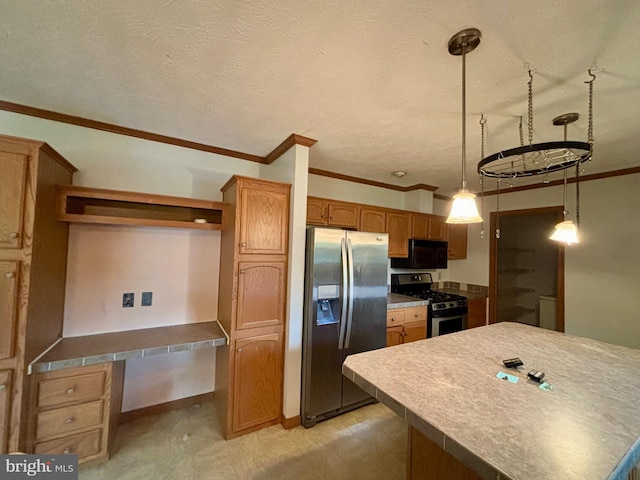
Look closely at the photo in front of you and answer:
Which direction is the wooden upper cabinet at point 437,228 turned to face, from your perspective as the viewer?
facing the viewer and to the right of the viewer

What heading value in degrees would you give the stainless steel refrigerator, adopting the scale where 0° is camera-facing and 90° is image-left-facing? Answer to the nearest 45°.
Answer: approximately 315°

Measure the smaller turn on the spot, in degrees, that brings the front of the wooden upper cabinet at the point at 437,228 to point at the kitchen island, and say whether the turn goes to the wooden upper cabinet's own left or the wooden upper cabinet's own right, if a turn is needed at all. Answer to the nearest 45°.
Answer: approximately 45° to the wooden upper cabinet's own right

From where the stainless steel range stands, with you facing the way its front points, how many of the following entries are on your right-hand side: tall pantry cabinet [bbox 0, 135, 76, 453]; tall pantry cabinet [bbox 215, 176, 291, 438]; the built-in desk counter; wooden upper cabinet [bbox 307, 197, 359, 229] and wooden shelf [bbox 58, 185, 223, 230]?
5

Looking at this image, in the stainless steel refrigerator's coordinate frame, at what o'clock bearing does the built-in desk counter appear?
The built-in desk counter is roughly at 4 o'clock from the stainless steel refrigerator.

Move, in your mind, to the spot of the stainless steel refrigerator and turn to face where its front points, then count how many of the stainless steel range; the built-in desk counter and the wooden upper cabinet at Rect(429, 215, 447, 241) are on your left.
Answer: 2

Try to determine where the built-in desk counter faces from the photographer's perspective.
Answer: facing the viewer

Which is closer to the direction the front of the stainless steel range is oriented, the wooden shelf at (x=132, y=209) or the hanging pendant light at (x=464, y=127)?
the hanging pendant light

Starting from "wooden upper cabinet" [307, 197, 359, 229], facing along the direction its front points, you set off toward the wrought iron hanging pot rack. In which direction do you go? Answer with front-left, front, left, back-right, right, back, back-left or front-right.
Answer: front

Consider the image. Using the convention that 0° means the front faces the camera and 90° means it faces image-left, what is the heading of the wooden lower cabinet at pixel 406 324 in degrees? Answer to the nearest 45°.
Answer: approximately 315°
